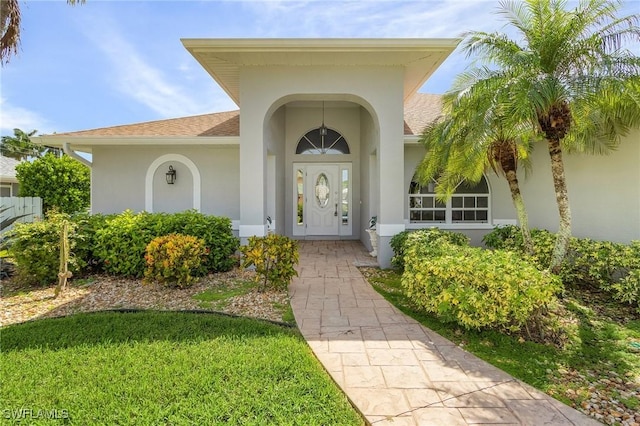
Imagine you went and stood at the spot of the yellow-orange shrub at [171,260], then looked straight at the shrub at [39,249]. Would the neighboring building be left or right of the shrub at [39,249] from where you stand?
right

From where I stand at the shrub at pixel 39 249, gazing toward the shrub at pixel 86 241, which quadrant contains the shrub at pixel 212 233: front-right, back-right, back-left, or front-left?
front-right

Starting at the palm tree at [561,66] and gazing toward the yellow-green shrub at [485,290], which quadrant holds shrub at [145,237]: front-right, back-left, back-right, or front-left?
front-right

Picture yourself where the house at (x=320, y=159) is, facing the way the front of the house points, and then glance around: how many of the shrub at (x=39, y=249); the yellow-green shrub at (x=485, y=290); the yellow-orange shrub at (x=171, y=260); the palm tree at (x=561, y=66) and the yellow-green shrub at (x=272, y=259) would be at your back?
0

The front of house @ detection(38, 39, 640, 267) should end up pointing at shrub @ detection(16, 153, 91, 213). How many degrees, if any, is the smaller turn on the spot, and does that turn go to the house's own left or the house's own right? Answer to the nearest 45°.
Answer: approximately 135° to the house's own right

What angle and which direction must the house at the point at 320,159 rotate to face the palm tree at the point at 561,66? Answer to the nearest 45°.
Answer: approximately 45° to its left

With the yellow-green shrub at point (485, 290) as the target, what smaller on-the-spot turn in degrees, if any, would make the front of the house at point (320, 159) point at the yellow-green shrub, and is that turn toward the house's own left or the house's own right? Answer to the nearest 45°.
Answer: approximately 45° to the house's own left

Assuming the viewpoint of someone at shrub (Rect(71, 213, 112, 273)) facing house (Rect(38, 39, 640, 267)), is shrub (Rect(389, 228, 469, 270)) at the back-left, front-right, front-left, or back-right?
front-right

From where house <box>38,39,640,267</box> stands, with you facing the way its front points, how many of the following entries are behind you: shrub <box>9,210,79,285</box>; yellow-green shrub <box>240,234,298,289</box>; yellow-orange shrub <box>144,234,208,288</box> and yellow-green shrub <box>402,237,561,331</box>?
0

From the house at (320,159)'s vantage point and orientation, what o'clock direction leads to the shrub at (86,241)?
The shrub is roughly at 2 o'clock from the house.

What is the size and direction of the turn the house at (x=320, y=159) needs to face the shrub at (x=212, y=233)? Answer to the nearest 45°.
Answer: approximately 45° to its right

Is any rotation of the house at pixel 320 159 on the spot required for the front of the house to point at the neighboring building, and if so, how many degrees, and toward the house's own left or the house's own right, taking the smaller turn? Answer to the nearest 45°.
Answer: approximately 135° to the house's own right

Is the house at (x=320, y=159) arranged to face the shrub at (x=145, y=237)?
no

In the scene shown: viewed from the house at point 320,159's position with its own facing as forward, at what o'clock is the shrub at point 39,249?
The shrub is roughly at 2 o'clock from the house.

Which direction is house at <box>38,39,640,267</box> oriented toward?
toward the camera

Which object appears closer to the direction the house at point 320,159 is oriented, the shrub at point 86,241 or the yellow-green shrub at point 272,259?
the yellow-green shrub

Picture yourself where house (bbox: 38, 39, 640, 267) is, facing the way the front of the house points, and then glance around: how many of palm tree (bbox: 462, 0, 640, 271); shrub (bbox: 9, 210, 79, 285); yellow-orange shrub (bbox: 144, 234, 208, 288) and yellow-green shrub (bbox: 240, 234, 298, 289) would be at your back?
0

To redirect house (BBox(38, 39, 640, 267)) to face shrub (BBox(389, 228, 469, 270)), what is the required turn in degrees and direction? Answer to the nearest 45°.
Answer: approximately 45° to its left

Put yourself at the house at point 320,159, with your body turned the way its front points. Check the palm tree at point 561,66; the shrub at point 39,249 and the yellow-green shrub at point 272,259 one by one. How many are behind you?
0

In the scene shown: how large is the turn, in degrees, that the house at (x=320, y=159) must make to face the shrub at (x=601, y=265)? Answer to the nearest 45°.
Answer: approximately 45° to its left
